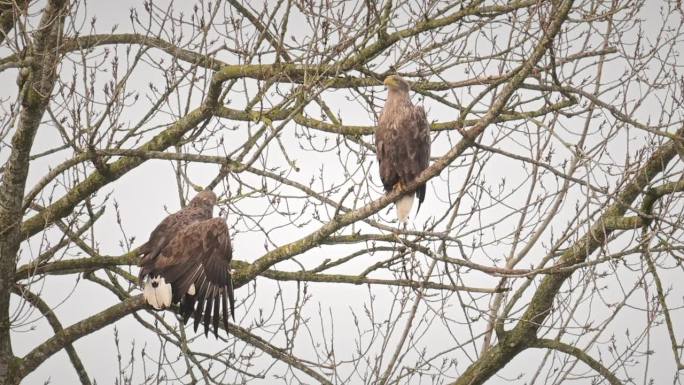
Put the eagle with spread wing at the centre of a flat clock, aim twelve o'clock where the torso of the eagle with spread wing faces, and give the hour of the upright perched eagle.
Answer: The upright perched eagle is roughly at 2 o'clock from the eagle with spread wing.

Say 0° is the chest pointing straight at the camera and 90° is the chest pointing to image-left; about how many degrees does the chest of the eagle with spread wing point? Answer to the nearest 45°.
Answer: approximately 225°
